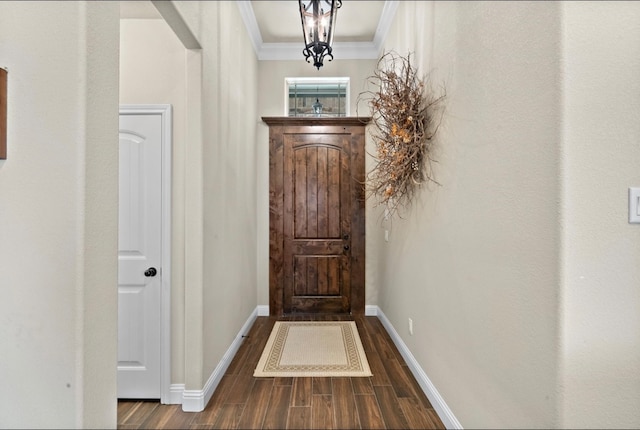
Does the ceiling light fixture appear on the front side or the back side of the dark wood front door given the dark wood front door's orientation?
on the front side

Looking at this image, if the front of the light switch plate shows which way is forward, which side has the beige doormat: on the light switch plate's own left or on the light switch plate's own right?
on the light switch plate's own right

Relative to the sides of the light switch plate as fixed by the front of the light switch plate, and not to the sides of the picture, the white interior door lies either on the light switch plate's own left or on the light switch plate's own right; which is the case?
on the light switch plate's own right

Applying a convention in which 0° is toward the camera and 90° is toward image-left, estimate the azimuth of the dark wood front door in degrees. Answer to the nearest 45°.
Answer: approximately 0°

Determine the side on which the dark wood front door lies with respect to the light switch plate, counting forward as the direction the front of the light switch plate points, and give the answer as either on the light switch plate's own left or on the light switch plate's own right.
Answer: on the light switch plate's own right

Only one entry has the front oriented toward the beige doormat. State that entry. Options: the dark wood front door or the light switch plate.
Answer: the dark wood front door

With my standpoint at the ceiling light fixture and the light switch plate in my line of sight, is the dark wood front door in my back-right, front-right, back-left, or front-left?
back-left

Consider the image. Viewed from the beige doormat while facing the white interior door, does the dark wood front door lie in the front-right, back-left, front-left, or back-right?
back-right

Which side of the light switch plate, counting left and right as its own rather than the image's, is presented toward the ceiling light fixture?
right

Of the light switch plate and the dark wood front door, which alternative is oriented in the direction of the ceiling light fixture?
the dark wood front door

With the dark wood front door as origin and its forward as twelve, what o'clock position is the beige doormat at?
The beige doormat is roughly at 12 o'clock from the dark wood front door.
